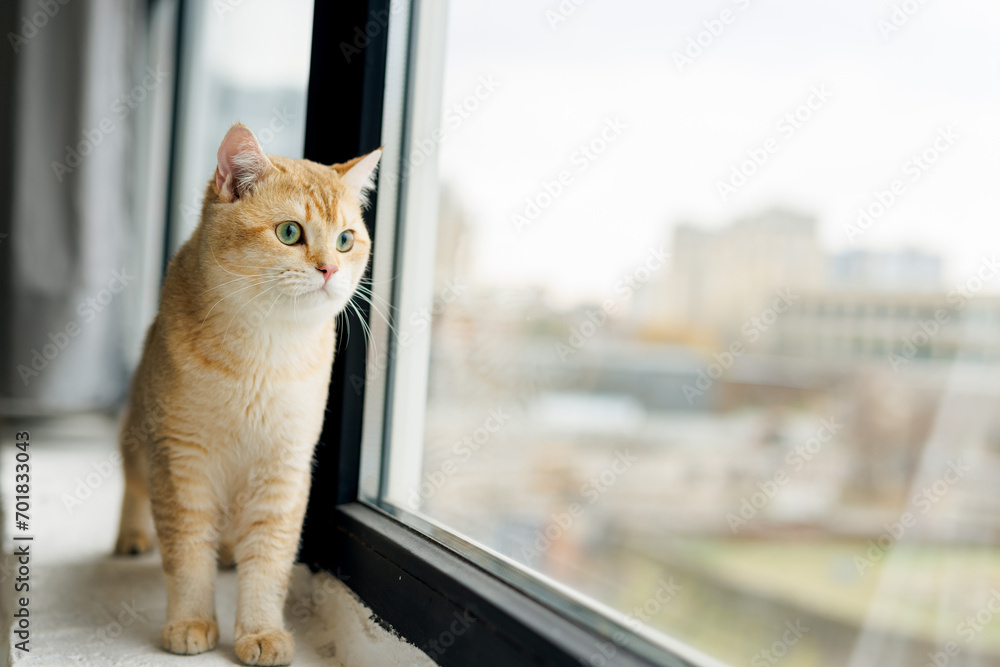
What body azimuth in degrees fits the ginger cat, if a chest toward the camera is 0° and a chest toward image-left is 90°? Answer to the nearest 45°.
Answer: approximately 315°

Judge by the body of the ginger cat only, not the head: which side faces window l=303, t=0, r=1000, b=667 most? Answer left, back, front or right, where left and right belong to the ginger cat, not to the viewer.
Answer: left
